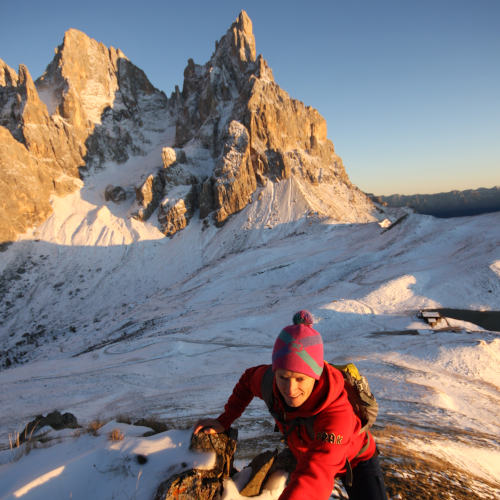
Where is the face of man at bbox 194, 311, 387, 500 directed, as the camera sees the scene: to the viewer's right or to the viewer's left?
to the viewer's left

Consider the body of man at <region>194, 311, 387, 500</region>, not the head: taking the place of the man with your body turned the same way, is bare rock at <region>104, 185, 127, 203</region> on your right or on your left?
on your right

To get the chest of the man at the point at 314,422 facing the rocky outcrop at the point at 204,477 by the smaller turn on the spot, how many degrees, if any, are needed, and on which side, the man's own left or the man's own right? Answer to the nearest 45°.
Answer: approximately 45° to the man's own right

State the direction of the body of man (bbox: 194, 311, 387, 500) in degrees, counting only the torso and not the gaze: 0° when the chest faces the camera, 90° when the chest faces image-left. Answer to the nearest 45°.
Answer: approximately 45°

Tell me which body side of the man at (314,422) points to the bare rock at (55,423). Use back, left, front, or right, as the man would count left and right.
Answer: right

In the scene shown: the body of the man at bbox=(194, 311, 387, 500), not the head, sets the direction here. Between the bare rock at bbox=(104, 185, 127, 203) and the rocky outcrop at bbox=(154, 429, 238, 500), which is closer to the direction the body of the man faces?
the rocky outcrop
